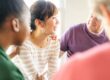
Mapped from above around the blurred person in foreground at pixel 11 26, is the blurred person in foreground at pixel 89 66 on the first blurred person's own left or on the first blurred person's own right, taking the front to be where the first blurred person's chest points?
on the first blurred person's own right

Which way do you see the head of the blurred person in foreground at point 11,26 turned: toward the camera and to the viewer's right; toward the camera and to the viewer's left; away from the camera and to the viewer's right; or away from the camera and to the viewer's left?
away from the camera and to the viewer's right

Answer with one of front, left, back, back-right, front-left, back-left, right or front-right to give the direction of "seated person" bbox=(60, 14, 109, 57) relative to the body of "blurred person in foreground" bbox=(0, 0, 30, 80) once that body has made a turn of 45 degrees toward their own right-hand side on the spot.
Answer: front-left

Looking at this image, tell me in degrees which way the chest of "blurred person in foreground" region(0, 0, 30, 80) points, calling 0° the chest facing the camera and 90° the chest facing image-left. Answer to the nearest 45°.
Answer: approximately 225°
